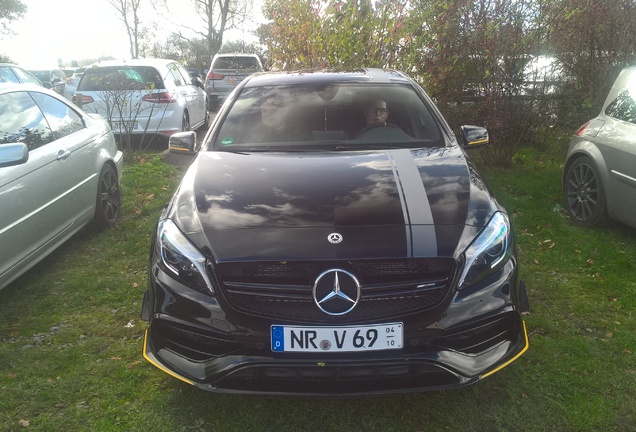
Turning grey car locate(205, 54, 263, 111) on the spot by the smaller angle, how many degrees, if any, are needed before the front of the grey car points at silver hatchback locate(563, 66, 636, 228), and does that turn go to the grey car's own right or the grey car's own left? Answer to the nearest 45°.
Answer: approximately 180°

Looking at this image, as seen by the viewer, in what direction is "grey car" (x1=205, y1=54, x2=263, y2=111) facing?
away from the camera

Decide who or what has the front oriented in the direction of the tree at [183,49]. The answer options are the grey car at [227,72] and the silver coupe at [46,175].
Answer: the grey car

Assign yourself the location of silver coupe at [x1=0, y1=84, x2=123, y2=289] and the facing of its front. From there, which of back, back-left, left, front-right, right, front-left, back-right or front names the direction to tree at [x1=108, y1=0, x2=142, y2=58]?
back-right

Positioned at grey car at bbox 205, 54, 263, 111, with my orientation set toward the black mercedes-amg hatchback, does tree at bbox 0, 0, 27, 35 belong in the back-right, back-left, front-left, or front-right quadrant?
back-right

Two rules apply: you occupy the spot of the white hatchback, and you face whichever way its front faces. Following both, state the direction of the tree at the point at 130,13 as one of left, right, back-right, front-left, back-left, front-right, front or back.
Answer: front-left

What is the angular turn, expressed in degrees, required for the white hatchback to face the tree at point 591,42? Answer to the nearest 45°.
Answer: approximately 90° to its right

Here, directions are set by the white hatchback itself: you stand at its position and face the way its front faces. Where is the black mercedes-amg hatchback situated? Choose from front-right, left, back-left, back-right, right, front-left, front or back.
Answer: back-right

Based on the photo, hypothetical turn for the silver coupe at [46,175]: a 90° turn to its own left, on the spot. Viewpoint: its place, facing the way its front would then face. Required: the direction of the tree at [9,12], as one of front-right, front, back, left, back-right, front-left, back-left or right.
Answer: back-left

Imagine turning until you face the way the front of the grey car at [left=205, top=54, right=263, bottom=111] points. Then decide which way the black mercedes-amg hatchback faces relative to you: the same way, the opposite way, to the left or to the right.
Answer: the opposite way

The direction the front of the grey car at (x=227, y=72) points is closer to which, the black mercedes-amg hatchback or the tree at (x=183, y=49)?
the tree

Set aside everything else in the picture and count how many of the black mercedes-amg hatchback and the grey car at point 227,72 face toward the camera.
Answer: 1

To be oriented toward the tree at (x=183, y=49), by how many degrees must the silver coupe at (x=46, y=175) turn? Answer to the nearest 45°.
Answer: approximately 135° to its right
